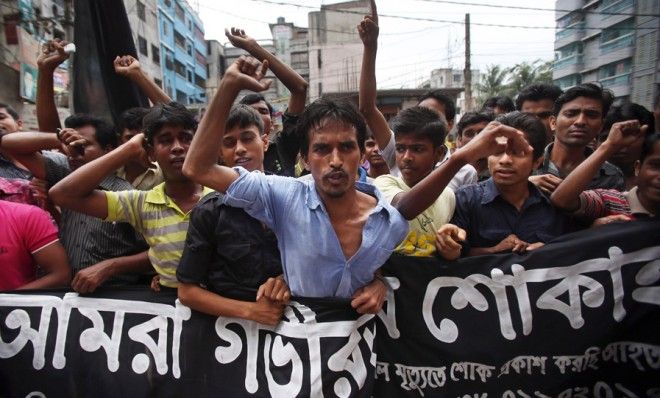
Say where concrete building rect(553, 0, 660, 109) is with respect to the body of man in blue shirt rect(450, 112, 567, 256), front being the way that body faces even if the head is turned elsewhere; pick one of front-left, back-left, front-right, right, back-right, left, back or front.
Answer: back

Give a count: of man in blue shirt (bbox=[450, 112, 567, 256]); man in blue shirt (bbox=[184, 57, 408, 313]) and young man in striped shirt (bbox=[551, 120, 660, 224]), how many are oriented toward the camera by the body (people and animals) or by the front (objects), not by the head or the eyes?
3

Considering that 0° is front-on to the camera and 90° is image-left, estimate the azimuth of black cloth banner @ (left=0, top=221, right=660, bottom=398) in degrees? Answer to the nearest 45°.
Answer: approximately 0°

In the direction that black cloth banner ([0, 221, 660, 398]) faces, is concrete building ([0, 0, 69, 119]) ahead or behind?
behind

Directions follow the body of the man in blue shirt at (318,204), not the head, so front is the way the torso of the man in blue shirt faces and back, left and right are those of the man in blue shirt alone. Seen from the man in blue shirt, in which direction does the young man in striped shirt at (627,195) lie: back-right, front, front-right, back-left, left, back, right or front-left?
left

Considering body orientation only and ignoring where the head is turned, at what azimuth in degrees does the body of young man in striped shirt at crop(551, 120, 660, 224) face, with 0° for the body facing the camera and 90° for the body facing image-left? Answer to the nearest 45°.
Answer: approximately 0°
